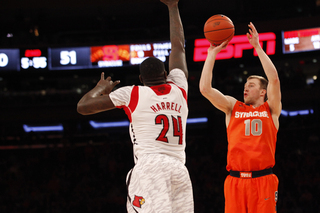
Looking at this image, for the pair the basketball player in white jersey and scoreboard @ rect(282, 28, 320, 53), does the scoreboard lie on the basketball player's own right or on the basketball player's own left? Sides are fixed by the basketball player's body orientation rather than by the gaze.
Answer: on the basketball player's own right

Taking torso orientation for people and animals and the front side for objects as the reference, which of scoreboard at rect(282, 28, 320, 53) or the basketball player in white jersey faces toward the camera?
the scoreboard

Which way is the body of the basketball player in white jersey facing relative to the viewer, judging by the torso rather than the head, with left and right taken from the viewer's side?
facing away from the viewer and to the left of the viewer

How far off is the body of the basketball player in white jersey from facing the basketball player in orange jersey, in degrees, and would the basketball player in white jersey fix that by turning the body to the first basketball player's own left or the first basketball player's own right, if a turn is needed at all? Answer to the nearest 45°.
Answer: approximately 90° to the first basketball player's own right

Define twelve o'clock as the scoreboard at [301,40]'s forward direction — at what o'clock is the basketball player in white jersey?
The basketball player in white jersey is roughly at 12 o'clock from the scoreboard.

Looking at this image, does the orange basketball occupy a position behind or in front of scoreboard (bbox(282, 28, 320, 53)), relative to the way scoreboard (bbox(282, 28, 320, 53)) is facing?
in front

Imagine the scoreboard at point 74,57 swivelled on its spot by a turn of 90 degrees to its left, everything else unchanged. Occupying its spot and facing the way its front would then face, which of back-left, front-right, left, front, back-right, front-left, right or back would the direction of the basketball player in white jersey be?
right

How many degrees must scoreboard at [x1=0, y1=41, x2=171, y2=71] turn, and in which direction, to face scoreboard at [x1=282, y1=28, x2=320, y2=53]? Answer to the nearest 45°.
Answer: approximately 90° to its left

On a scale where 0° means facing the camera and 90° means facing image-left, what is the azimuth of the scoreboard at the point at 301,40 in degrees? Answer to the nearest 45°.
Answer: approximately 0°

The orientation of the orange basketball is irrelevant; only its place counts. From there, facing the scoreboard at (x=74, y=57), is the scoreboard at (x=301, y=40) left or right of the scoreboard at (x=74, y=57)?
right

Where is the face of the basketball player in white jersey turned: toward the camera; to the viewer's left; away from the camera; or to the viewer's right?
away from the camera

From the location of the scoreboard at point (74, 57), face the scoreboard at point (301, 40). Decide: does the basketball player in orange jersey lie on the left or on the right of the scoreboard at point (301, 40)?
right

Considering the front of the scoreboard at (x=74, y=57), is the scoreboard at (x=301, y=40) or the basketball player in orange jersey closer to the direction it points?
the basketball player in orange jersey

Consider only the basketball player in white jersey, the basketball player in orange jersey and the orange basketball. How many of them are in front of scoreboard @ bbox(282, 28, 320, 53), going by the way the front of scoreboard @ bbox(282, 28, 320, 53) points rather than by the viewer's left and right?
3

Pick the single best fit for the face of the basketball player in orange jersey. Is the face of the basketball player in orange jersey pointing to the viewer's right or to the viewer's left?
to the viewer's left

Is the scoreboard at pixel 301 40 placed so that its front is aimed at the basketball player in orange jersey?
yes

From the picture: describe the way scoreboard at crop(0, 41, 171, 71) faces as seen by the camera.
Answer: facing the viewer
